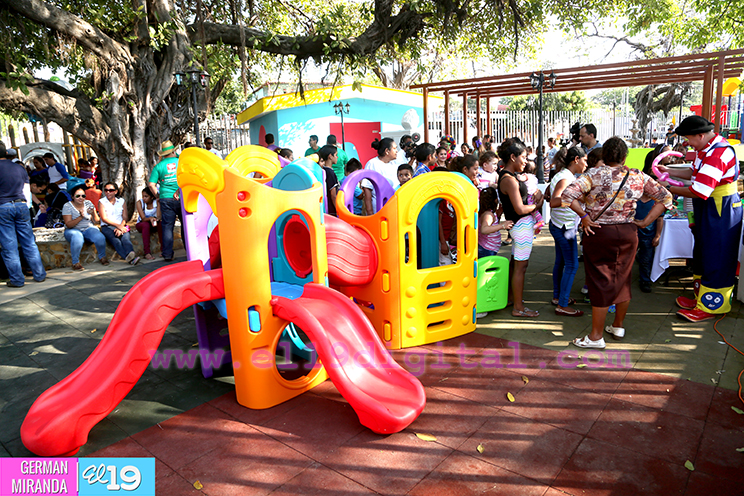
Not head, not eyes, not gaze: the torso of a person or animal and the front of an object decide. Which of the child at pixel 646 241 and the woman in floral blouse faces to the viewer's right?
the child

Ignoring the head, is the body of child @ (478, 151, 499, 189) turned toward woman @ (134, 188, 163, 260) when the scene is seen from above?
no

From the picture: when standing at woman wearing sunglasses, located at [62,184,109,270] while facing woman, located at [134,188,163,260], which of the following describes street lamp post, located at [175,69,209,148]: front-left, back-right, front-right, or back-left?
front-left

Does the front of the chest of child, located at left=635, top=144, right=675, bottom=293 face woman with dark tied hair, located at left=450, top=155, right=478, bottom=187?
no

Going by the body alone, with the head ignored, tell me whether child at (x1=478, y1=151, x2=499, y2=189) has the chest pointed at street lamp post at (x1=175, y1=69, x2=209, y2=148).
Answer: no

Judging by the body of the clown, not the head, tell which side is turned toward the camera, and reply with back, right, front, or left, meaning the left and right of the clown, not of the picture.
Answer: left

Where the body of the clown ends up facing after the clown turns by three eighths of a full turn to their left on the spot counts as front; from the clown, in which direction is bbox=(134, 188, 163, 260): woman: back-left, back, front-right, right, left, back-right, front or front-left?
back-right

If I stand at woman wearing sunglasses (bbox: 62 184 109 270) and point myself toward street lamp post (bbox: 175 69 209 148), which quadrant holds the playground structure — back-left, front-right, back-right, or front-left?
back-right

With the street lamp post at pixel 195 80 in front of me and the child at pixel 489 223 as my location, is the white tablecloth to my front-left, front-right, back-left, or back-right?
back-right

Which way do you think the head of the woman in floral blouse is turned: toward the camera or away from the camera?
away from the camera

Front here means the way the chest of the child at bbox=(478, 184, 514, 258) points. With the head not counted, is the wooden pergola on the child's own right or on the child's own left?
on the child's own left

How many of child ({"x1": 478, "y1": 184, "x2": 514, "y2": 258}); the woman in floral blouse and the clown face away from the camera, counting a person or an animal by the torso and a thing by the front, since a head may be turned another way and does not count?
1

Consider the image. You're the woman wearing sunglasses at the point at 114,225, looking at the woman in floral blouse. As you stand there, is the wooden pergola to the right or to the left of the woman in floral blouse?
left

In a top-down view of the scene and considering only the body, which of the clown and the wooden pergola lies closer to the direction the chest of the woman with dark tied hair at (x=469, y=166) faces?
the clown
